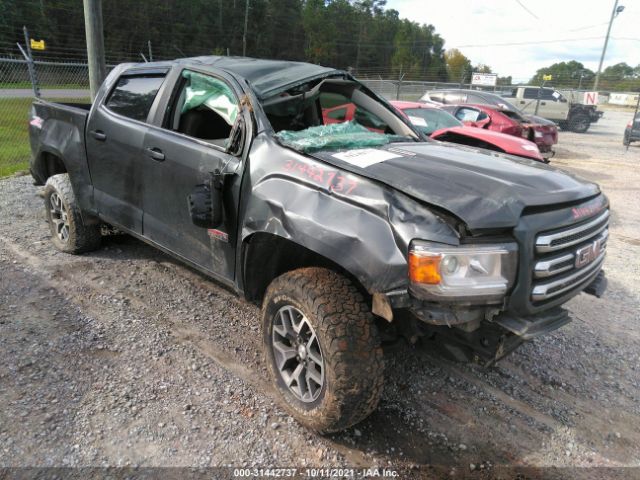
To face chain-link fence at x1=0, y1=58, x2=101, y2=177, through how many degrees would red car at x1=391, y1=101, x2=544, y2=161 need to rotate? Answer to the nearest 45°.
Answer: approximately 135° to its right

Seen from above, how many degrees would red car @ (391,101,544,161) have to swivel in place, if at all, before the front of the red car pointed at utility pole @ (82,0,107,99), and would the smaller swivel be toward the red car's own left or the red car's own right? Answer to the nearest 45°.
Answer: approximately 135° to the red car's own right

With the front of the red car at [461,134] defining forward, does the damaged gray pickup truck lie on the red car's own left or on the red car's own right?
on the red car's own right

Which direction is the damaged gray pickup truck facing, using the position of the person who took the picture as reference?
facing the viewer and to the right of the viewer

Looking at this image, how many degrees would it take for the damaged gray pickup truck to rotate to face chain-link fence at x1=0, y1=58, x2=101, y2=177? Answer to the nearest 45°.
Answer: approximately 180°

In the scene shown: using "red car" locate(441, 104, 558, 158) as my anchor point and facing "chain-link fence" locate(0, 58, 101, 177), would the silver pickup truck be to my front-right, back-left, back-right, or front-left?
back-right

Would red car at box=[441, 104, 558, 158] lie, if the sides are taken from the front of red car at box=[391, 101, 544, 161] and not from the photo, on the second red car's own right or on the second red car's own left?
on the second red car's own left

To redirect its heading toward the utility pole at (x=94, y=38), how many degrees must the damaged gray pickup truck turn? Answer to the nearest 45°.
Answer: approximately 180°

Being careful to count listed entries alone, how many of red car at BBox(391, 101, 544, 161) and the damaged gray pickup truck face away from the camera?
0

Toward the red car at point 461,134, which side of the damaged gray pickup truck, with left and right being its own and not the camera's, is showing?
left

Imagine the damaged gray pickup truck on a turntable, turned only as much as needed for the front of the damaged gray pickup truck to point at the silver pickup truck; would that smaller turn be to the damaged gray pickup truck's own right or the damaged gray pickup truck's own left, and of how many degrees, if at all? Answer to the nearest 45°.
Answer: approximately 90° to the damaged gray pickup truck's own left

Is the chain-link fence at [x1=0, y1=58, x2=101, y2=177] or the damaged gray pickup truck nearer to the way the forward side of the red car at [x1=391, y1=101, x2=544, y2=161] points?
the damaged gray pickup truck
